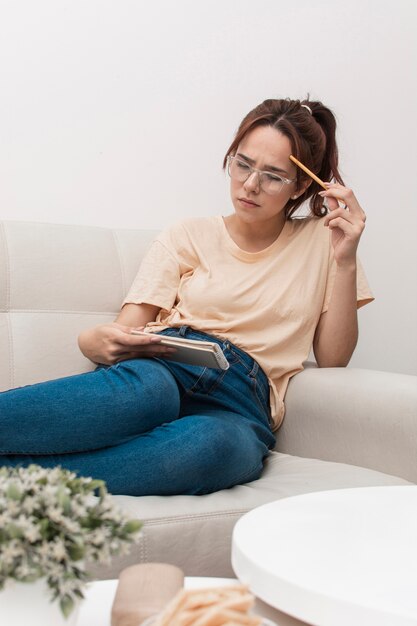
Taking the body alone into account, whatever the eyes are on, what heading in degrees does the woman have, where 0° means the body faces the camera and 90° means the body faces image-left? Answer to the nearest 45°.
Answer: approximately 45°

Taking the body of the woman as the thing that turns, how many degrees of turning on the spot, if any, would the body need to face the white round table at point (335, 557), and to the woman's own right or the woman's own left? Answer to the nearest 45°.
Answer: approximately 45° to the woman's own left

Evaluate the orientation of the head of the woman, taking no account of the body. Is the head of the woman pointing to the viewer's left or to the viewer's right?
to the viewer's left

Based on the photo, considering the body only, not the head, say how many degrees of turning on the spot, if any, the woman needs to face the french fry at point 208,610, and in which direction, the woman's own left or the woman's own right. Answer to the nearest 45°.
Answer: approximately 45° to the woman's own left
